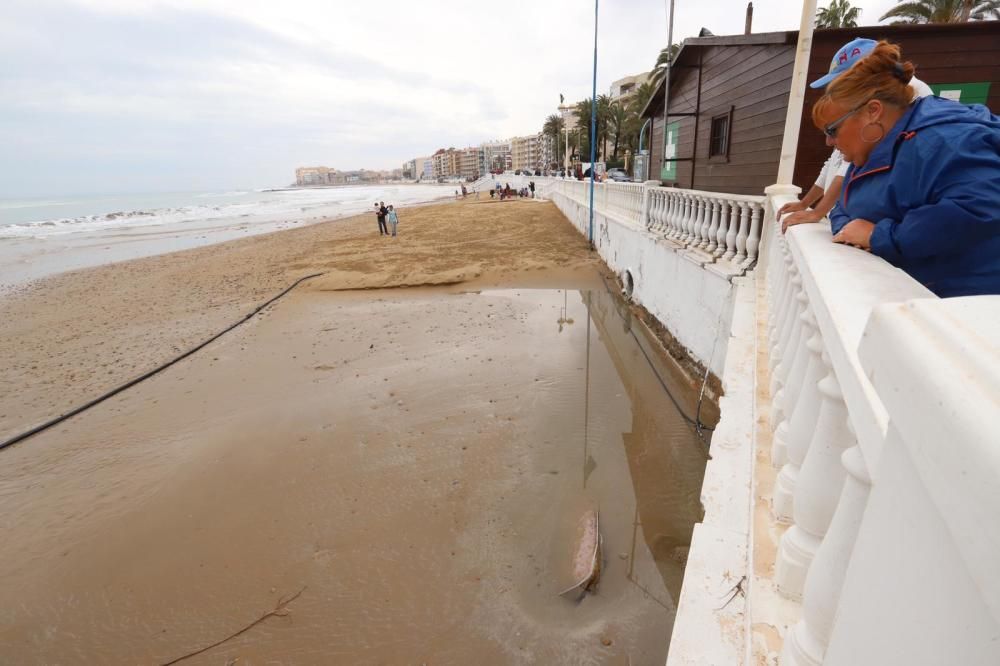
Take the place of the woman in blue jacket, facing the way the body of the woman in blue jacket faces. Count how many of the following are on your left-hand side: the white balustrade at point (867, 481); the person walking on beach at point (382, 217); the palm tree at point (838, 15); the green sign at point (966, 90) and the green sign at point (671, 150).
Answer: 1

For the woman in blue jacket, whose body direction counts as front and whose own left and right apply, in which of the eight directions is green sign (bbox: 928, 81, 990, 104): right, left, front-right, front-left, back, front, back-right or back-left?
right

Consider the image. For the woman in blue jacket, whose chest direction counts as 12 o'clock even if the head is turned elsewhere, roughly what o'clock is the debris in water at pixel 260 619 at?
The debris in water is roughly at 11 o'clock from the woman in blue jacket.

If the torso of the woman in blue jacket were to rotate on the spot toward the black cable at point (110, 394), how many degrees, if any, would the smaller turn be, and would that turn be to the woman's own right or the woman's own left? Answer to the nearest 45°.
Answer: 0° — they already face it

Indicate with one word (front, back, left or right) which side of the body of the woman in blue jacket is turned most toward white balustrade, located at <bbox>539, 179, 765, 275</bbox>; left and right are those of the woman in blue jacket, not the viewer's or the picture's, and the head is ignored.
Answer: right

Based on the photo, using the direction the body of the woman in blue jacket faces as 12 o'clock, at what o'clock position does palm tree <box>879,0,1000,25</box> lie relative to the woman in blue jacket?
The palm tree is roughly at 3 o'clock from the woman in blue jacket.

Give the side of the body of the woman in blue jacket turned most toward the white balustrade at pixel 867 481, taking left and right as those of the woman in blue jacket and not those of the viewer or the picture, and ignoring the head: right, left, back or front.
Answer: left

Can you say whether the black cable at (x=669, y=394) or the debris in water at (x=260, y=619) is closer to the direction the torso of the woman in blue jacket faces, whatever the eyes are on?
the debris in water

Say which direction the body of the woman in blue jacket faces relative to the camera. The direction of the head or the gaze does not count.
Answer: to the viewer's left

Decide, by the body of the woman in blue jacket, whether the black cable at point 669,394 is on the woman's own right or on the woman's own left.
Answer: on the woman's own right

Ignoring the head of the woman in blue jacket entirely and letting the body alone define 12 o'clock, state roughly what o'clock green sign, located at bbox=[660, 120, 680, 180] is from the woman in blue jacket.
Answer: The green sign is roughly at 2 o'clock from the woman in blue jacket.

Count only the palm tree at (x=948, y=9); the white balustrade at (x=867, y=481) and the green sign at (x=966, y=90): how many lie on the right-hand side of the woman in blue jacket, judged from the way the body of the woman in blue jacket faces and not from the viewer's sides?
2
